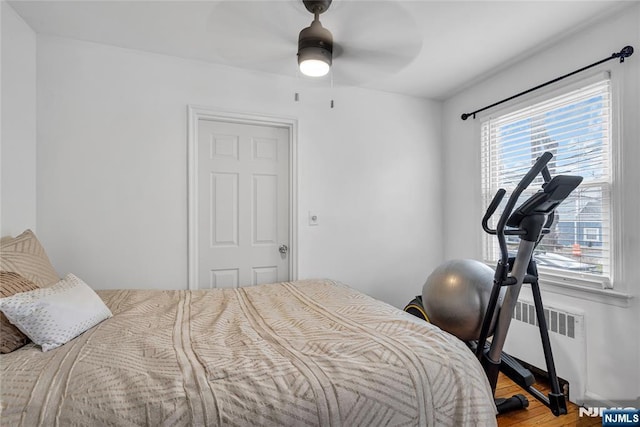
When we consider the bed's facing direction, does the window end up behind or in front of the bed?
in front

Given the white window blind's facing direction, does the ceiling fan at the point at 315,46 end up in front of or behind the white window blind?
in front

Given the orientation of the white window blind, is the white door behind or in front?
in front

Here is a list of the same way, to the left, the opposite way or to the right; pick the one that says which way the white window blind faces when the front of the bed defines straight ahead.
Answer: the opposite way

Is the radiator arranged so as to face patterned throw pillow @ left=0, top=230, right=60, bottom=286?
yes

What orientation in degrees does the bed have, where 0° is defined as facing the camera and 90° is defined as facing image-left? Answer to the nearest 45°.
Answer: approximately 270°

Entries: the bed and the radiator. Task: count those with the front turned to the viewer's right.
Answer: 1

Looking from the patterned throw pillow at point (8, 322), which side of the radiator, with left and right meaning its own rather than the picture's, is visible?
front

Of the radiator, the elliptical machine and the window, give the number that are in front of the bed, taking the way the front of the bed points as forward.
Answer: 3

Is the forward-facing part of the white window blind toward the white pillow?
yes

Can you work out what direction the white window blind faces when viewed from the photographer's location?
facing the viewer and to the left of the viewer

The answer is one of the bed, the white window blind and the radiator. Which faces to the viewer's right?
the bed
